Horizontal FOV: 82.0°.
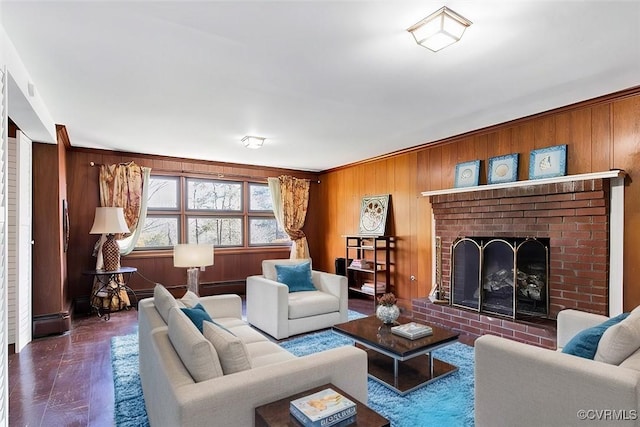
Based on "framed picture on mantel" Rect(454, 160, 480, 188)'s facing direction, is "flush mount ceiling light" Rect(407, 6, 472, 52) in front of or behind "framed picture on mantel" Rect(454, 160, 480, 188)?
in front

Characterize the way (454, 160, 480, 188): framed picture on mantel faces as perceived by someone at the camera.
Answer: facing the viewer and to the left of the viewer

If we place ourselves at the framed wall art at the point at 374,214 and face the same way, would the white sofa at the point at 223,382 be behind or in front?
in front

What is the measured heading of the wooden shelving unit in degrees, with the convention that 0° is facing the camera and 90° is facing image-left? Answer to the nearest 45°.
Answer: approximately 45°

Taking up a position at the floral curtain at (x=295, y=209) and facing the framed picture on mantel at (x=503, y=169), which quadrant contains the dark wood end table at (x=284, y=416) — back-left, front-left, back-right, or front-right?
front-right

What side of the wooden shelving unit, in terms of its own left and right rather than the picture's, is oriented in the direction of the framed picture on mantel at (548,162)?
left

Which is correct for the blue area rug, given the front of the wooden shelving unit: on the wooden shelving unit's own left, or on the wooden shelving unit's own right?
on the wooden shelving unit's own left

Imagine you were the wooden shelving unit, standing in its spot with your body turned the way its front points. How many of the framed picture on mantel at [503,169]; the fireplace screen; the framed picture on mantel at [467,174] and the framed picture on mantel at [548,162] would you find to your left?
4

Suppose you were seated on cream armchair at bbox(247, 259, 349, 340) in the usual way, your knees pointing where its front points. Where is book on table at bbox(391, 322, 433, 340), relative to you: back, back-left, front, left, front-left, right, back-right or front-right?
front

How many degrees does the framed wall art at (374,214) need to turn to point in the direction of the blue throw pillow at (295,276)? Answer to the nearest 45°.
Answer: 0° — it already faces it

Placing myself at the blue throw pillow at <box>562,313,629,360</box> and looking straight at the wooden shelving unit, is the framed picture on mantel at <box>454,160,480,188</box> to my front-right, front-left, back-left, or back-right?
front-right

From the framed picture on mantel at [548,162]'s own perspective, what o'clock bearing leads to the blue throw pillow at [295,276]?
The blue throw pillow is roughly at 1 o'clock from the framed picture on mantel.

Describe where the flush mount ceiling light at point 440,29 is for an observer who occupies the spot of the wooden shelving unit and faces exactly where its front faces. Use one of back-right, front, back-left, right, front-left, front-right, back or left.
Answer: front-left

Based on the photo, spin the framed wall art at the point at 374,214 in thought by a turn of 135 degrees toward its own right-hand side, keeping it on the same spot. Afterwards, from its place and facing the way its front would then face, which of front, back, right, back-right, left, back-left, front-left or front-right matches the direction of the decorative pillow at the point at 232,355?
back

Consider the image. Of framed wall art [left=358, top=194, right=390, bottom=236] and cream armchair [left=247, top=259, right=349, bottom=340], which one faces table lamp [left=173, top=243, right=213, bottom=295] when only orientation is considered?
the framed wall art

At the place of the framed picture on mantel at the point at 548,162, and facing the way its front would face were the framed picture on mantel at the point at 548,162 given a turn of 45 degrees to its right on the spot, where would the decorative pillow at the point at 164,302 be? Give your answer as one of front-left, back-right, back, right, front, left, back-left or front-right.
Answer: front-left

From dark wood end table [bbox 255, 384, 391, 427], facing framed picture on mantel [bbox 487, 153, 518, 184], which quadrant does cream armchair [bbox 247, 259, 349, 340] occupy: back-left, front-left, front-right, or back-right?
front-left

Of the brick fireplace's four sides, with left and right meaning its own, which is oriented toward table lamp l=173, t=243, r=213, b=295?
front

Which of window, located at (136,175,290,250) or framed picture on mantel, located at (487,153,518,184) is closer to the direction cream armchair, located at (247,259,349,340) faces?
the framed picture on mantel

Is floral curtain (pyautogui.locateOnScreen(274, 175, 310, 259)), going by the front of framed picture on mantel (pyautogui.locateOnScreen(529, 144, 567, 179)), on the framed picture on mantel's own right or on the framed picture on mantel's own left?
on the framed picture on mantel's own right

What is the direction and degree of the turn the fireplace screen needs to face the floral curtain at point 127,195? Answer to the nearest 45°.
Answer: approximately 45° to its right

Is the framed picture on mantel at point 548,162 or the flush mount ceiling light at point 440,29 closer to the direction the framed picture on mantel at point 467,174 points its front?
the flush mount ceiling light
